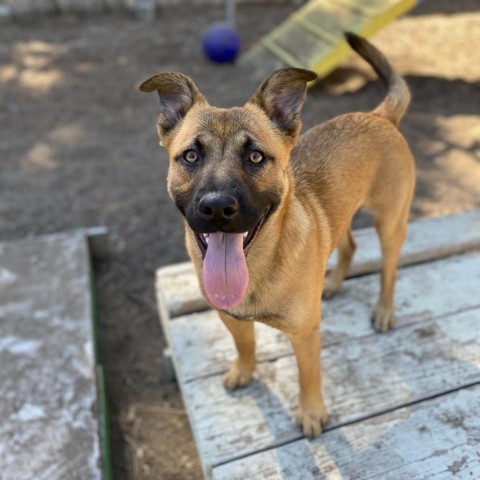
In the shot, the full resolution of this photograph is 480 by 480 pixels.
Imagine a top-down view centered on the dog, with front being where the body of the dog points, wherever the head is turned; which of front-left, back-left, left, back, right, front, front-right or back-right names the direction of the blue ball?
back-right

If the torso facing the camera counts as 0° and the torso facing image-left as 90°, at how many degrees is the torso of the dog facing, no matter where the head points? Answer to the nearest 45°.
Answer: approximately 45°
